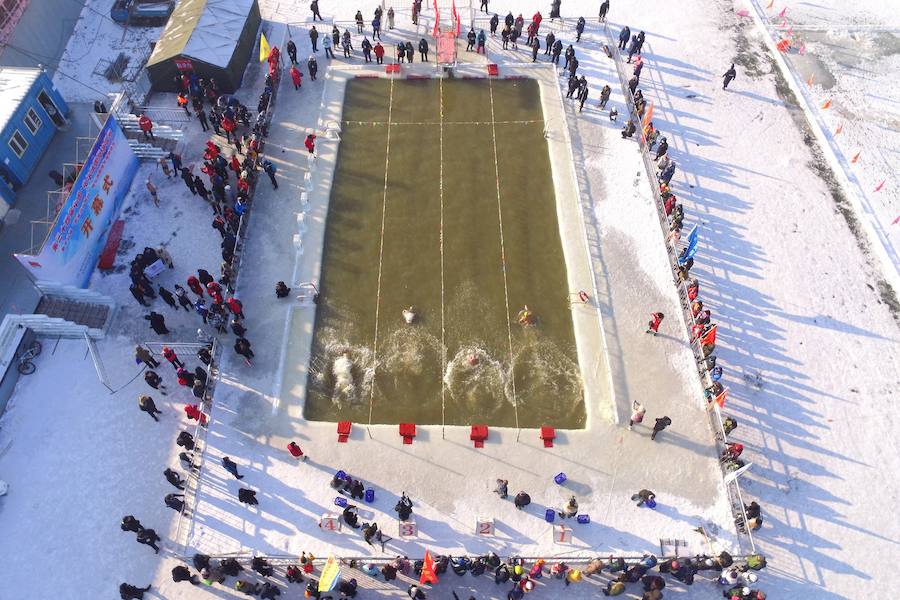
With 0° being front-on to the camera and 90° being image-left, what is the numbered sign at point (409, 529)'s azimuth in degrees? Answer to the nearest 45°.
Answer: approximately 0°

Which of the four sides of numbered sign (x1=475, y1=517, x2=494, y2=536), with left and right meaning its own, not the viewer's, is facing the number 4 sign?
right

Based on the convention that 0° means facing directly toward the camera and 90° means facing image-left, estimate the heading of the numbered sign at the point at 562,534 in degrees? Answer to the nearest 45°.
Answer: approximately 0°

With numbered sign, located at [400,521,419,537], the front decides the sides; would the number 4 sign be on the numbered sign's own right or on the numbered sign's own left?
on the numbered sign's own right

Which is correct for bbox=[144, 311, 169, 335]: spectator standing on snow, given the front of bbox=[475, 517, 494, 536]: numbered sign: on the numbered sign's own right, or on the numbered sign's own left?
on the numbered sign's own right
